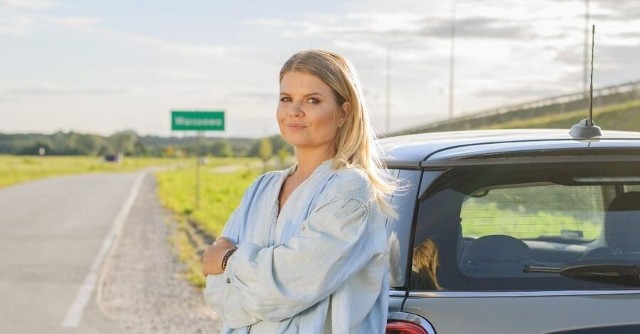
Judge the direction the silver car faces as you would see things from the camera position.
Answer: facing away from the viewer

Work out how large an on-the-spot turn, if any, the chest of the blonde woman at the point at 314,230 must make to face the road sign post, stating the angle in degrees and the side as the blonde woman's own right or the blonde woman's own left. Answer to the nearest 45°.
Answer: approximately 135° to the blonde woman's own right

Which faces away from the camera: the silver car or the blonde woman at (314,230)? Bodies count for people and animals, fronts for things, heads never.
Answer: the silver car

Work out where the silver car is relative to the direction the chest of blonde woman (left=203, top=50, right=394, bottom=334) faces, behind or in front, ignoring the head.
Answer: behind

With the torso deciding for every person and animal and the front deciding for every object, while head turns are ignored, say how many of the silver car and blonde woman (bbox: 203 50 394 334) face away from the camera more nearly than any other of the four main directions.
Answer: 1

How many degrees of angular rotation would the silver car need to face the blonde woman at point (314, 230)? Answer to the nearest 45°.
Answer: approximately 135° to its left

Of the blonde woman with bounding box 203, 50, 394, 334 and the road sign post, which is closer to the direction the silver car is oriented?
the road sign post

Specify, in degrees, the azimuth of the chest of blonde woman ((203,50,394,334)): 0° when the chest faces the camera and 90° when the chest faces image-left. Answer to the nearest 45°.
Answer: approximately 45°
